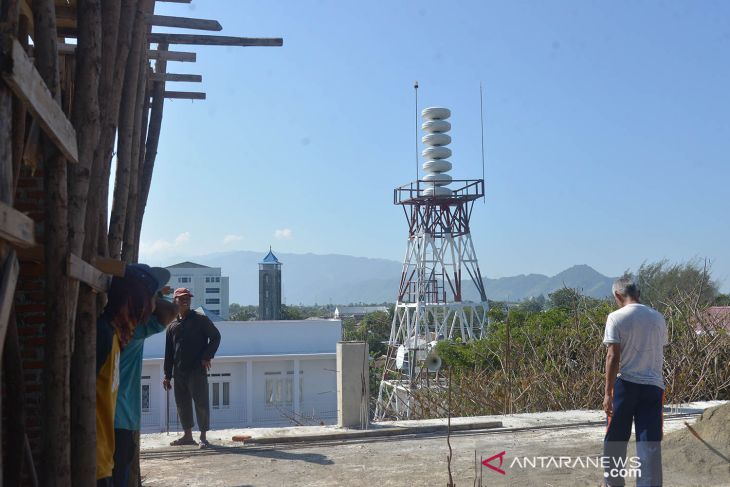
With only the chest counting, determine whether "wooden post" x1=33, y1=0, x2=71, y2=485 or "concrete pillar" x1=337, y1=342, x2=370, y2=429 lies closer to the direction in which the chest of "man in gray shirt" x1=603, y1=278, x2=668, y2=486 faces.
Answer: the concrete pillar

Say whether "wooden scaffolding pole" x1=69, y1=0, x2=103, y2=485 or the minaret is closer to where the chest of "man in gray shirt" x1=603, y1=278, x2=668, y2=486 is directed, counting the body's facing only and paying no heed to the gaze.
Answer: the minaret

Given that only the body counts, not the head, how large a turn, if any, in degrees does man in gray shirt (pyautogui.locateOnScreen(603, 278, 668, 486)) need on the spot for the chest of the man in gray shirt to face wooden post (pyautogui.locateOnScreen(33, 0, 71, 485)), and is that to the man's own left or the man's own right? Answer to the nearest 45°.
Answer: approximately 90° to the man's own left

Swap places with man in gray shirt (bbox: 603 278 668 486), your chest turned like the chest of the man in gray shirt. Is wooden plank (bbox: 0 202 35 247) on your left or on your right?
on your left

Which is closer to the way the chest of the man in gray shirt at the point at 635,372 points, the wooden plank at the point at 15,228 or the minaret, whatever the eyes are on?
the minaret

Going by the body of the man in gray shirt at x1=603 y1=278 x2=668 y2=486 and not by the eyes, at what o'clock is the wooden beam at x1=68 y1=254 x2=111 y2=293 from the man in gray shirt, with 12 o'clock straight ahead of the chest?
The wooden beam is roughly at 9 o'clock from the man in gray shirt.

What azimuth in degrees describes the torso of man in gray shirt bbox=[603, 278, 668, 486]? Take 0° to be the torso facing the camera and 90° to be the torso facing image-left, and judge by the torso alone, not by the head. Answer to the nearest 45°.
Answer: approximately 135°

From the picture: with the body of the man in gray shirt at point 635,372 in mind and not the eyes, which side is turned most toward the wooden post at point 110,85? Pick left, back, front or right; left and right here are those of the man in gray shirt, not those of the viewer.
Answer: left
